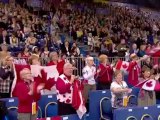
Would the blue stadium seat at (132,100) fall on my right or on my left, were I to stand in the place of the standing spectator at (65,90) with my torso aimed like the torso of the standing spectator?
on my left

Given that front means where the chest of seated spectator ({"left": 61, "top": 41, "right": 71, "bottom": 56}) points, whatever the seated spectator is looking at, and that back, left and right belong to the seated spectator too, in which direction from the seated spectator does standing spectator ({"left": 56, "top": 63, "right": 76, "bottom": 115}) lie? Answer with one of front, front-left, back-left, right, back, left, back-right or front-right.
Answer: front-right

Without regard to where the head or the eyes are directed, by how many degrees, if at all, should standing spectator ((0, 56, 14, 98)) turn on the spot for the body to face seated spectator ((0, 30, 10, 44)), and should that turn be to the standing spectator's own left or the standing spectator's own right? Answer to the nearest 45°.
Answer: approximately 135° to the standing spectator's own left

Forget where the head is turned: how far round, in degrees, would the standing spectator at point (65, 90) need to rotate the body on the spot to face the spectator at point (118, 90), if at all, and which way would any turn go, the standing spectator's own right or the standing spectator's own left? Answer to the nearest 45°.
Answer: approximately 90° to the standing spectator's own left

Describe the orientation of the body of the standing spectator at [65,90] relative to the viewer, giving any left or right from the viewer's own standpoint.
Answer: facing the viewer and to the right of the viewer

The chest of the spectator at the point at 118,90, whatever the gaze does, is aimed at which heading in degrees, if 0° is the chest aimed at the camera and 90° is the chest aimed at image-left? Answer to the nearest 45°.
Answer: approximately 315°

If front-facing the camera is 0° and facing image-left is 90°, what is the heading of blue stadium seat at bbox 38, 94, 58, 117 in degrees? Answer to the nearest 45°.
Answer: approximately 315°

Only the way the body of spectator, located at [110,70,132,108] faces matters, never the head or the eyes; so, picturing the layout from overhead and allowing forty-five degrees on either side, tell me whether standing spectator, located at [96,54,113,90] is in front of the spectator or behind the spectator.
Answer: behind

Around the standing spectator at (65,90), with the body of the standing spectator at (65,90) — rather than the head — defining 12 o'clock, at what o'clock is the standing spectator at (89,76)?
the standing spectator at (89,76) is roughly at 8 o'clock from the standing spectator at (65,90).

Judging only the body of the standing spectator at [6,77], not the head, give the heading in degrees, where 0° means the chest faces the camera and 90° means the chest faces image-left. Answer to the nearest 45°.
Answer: approximately 315°

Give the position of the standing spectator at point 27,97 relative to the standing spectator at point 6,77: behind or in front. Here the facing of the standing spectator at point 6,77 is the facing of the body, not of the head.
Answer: in front

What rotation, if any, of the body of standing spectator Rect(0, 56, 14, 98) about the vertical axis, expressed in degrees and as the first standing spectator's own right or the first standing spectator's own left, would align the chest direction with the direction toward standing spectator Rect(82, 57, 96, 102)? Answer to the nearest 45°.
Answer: approximately 90° to the first standing spectator's own left
